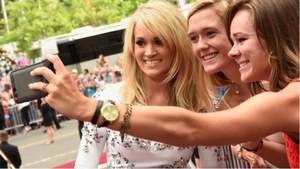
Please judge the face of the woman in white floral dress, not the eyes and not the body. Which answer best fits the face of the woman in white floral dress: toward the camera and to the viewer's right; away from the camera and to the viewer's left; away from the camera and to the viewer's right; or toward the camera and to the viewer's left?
toward the camera and to the viewer's left

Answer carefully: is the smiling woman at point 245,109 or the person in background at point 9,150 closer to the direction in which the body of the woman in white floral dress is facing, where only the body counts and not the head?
the smiling woman

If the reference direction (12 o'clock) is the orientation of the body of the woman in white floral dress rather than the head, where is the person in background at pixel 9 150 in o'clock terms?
The person in background is roughly at 5 o'clock from the woman in white floral dress.
